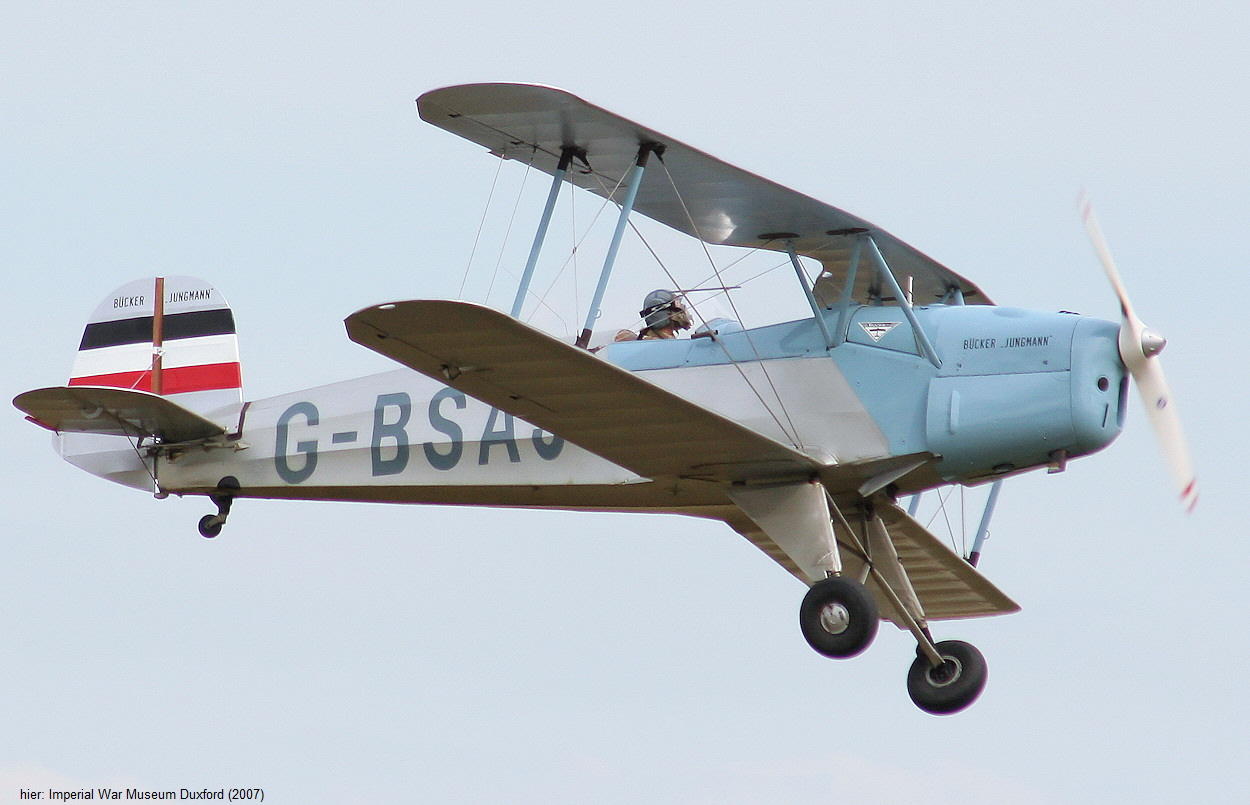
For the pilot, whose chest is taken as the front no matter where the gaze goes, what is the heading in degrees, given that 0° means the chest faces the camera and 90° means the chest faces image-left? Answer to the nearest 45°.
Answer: approximately 270°

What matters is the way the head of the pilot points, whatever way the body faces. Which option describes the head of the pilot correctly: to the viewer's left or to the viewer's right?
to the viewer's right
